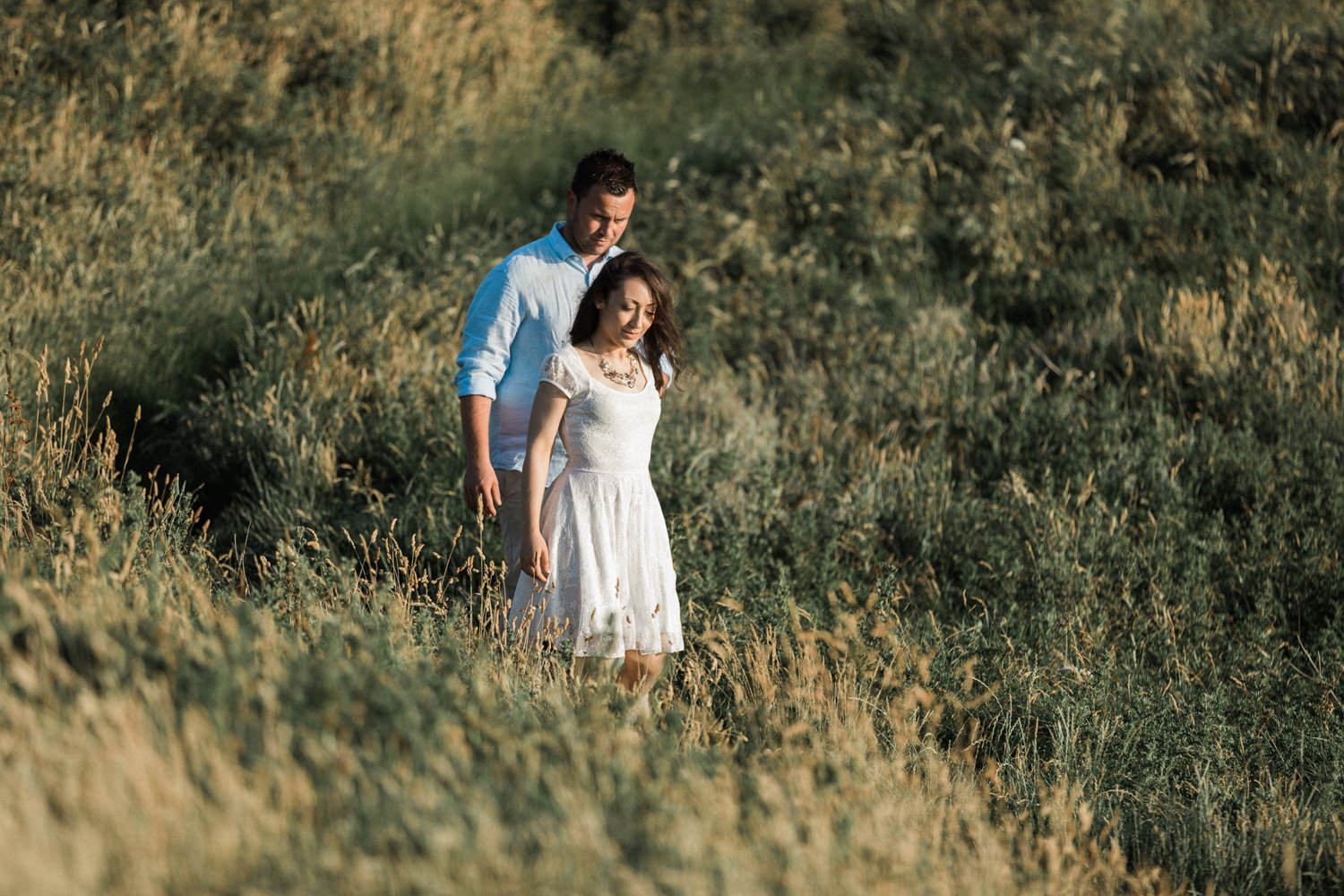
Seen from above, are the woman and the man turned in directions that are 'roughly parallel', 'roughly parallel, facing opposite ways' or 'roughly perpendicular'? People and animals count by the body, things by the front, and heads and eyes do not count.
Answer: roughly parallel

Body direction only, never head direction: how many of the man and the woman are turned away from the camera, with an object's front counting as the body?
0

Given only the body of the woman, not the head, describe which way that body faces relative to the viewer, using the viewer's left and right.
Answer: facing the viewer and to the right of the viewer

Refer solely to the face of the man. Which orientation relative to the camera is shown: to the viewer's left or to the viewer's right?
to the viewer's right

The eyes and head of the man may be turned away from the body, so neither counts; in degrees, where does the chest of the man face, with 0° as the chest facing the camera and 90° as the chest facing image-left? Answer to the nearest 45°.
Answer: approximately 315°
